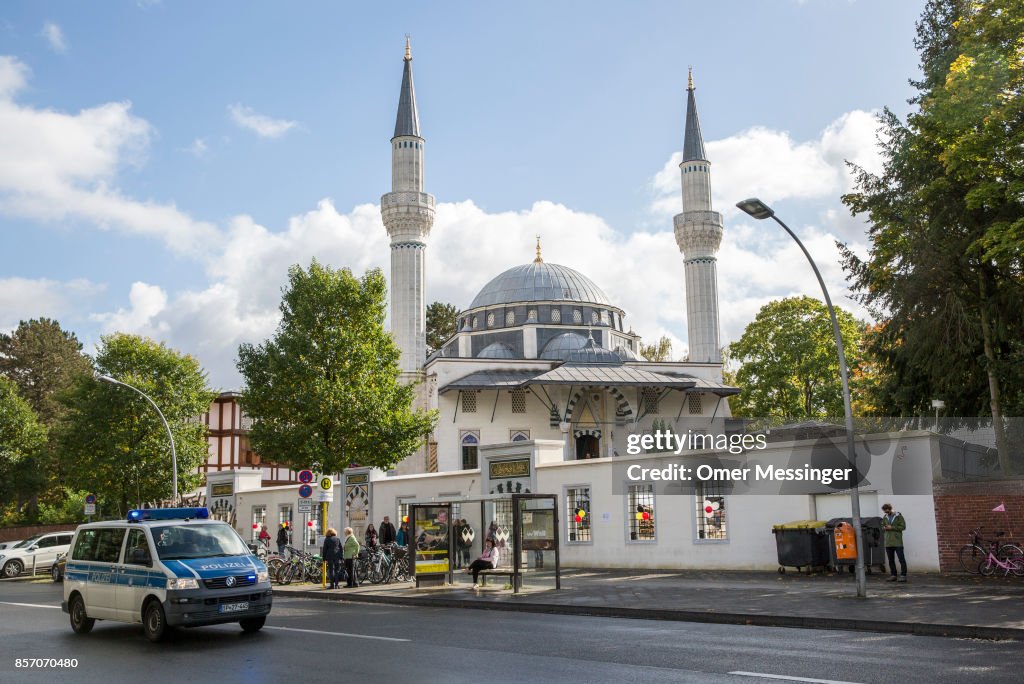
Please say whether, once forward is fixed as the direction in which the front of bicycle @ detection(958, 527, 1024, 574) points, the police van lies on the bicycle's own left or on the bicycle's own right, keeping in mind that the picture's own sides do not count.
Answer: on the bicycle's own left

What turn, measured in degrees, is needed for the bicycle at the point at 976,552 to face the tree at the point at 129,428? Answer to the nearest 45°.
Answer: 0° — it already faces it

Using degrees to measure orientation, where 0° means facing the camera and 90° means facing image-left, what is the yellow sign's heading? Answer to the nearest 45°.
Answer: approximately 0°

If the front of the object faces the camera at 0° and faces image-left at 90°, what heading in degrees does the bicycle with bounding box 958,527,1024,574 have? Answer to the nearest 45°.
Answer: approximately 90°

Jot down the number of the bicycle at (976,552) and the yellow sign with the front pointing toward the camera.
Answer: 1
